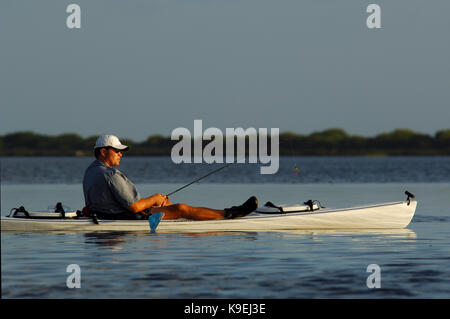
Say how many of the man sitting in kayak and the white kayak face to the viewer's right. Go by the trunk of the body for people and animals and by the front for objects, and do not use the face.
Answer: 2

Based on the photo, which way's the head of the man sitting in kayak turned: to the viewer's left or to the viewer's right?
to the viewer's right

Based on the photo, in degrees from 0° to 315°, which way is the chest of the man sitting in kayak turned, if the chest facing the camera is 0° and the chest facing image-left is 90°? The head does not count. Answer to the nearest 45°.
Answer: approximately 270°

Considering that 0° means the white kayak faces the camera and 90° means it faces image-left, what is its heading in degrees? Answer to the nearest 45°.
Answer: approximately 270°
